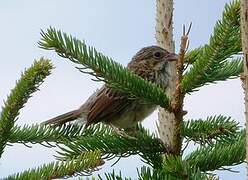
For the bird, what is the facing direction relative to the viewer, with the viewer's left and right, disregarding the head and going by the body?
facing to the right of the viewer
